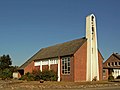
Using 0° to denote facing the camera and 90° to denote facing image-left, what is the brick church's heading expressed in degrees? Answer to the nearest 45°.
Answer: approximately 315°
